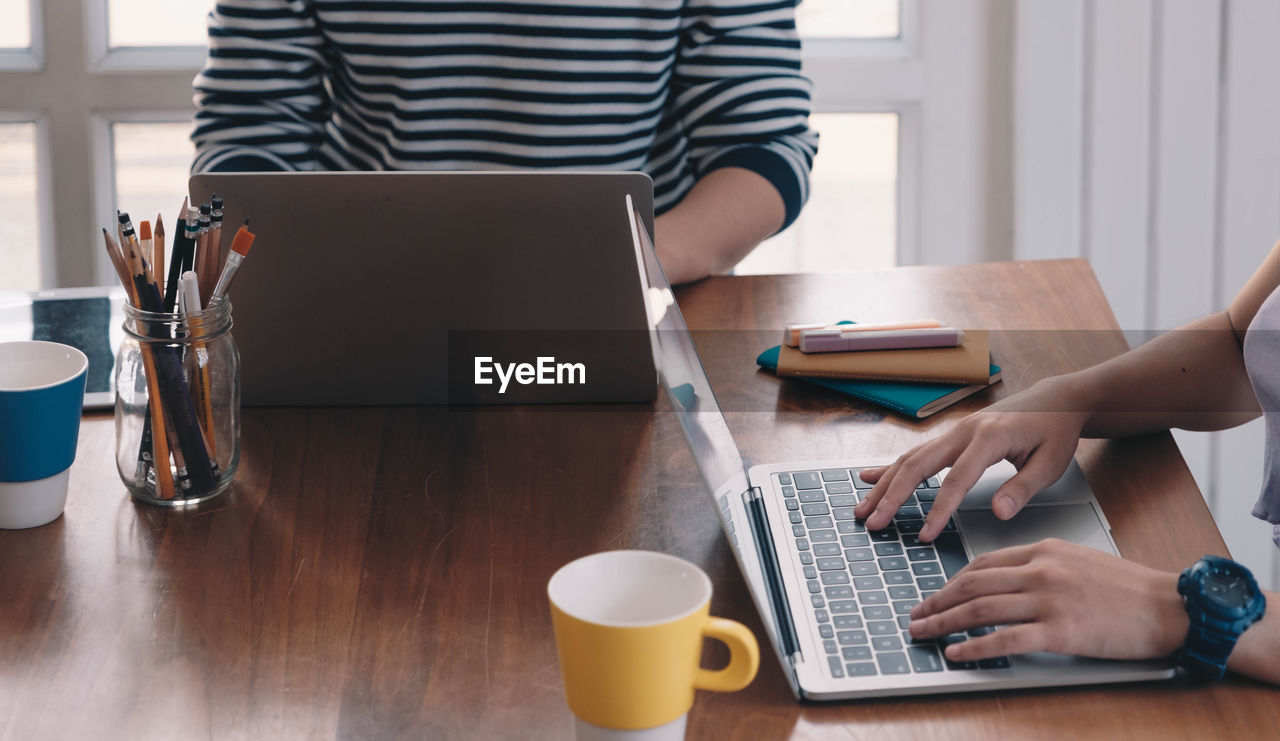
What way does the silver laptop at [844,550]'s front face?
to the viewer's right
